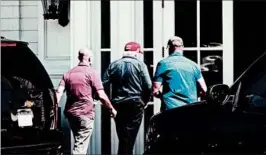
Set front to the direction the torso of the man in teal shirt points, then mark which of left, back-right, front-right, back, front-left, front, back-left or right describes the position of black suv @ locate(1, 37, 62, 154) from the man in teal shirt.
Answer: back-left

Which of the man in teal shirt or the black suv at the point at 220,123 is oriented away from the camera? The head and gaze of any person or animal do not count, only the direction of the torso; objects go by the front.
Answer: the man in teal shirt

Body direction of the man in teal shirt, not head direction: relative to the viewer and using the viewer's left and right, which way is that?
facing away from the viewer

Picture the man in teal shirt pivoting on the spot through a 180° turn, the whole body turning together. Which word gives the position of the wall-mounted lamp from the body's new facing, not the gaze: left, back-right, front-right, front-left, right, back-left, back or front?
back-right

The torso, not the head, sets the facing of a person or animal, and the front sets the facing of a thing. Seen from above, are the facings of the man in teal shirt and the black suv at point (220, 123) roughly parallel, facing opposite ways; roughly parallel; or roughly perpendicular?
roughly perpendicular

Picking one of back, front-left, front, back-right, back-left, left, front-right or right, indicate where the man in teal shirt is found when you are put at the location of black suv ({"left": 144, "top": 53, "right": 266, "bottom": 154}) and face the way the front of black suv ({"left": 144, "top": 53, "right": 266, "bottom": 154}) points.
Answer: right

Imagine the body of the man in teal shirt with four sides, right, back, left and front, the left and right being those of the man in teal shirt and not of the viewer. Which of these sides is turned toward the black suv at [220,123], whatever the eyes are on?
back

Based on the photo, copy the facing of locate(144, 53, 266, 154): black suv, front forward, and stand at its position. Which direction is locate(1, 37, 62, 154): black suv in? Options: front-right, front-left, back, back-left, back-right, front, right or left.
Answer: front-right

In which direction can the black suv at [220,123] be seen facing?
to the viewer's left

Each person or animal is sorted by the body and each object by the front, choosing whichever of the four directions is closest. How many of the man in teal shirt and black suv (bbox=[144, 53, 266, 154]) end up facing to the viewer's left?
1
